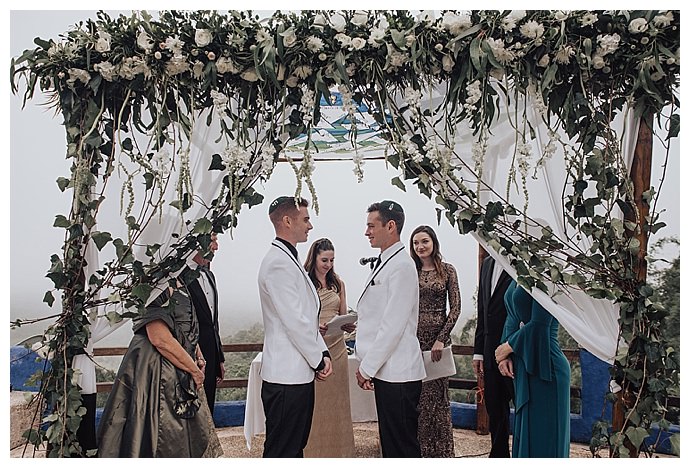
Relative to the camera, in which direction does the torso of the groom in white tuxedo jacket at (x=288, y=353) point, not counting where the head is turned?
to the viewer's right

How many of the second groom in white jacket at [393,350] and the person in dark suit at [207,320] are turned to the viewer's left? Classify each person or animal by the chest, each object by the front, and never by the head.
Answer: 1

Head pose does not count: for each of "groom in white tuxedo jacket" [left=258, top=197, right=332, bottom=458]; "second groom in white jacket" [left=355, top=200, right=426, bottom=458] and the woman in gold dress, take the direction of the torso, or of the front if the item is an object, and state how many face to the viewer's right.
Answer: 1

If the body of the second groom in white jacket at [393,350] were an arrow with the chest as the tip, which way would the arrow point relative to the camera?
to the viewer's left

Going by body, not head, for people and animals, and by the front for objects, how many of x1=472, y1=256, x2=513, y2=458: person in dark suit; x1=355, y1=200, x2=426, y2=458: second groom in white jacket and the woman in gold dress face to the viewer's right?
0

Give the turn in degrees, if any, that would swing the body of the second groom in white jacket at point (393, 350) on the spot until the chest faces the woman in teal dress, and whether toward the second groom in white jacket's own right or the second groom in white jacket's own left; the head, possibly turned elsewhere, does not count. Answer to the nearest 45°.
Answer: approximately 180°

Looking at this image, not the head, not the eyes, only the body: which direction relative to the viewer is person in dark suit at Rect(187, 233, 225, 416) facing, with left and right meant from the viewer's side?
facing the viewer and to the right of the viewer

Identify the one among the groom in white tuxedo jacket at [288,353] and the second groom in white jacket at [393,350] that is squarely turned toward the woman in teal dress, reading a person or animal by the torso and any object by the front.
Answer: the groom in white tuxedo jacket

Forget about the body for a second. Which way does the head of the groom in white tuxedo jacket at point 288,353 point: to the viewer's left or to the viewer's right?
to the viewer's right

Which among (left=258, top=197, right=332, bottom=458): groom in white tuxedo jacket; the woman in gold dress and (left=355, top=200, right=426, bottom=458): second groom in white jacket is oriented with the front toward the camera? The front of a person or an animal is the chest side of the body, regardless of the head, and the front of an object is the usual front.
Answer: the woman in gold dress

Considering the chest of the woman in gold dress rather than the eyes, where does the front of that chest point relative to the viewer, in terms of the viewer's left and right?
facing the viewer

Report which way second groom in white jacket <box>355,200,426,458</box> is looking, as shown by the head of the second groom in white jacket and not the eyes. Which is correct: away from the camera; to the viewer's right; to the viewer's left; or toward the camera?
to the viewer's left

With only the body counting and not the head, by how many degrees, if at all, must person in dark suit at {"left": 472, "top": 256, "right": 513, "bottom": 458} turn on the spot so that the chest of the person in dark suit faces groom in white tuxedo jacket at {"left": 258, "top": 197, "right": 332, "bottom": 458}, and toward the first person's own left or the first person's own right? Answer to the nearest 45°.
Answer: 0° — they already face them

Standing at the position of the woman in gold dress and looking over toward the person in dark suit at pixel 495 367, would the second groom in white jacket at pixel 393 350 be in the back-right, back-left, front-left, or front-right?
front-right

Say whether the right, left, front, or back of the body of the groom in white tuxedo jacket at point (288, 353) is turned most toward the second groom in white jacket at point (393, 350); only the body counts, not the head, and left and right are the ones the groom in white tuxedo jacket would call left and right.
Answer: front
